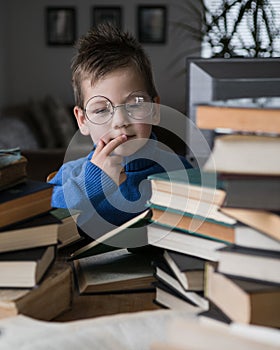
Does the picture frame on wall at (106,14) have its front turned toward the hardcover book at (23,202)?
yes

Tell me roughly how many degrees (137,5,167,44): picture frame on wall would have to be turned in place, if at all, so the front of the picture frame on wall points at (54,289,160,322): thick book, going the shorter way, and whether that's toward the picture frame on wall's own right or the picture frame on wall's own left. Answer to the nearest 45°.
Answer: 0° — it already faces it

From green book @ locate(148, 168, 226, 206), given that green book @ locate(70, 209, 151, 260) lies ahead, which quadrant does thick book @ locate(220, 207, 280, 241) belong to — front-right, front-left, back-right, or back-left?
back-left

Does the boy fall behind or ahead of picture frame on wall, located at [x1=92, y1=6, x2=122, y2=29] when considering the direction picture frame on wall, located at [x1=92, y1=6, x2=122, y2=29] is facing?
ahead

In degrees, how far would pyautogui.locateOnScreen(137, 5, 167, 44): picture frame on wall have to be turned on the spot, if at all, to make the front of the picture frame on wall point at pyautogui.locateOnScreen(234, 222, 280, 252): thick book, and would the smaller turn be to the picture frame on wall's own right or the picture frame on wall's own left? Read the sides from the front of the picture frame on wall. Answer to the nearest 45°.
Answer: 0° — it already faces it

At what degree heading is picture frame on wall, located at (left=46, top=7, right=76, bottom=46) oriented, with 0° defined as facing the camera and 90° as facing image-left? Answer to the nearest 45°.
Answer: approximately 0°

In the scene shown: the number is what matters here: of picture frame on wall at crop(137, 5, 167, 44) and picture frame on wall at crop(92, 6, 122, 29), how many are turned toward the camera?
2
